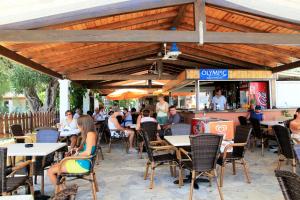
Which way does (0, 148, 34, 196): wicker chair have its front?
to the viewer's right

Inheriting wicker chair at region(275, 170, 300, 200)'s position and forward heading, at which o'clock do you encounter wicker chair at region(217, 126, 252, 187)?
wicker chair at region(217, 126, 252, 187) is roughly at 10 o'clock from wicker chair at region(275, 170, 300, 200).

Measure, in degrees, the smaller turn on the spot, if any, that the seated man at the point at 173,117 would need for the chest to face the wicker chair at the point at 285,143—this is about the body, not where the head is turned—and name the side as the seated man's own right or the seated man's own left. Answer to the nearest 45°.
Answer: approximately 90° to the seated man's own left

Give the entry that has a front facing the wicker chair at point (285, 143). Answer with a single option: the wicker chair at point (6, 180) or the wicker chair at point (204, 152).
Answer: the wicker chair at point (6, 180)

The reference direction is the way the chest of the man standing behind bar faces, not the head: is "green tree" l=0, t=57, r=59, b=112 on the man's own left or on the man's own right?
on the man's own right

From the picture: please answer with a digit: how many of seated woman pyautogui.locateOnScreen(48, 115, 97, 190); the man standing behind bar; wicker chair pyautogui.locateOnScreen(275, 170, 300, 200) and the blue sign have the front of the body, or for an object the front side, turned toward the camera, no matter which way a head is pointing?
2

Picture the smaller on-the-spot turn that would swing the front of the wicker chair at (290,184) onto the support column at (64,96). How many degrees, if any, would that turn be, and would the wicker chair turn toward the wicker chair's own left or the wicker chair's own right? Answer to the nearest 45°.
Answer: approximately 90° to the wicker chair's own left

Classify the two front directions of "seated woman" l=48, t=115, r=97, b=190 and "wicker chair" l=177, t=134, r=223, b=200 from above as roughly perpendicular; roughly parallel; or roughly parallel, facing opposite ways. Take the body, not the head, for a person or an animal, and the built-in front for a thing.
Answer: roughly perpendicular
